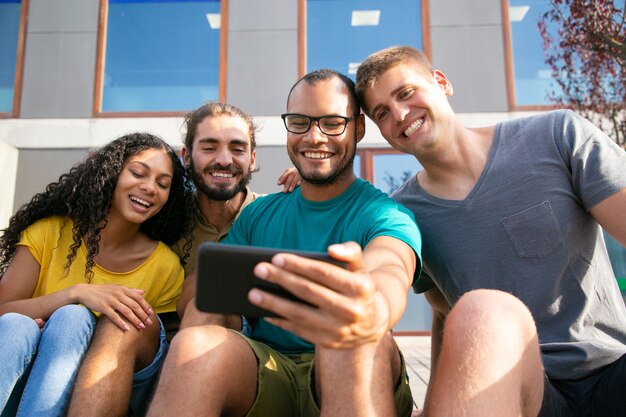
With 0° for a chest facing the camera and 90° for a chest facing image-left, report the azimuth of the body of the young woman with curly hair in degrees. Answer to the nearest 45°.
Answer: approximately 0°

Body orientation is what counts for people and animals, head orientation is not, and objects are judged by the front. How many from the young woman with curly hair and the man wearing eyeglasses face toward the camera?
2

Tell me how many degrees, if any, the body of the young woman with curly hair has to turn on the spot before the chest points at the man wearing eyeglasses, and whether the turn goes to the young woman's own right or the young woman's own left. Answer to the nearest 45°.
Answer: approximately 45° to the young woman's own left

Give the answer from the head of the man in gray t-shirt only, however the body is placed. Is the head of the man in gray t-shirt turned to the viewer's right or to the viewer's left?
to the viewer's left

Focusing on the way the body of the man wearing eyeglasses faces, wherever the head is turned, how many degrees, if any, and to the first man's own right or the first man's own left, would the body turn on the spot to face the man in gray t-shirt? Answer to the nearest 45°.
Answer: approximately 90° to the first man's own left

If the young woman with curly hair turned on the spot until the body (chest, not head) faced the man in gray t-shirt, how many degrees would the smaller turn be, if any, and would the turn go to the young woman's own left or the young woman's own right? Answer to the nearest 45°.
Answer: approximately 45° to the young woman's own left

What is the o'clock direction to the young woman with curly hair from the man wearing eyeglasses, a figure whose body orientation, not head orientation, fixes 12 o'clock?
The young woman with curly hair is roughly at 4 o'clock from the man wearing eyeglasses.
